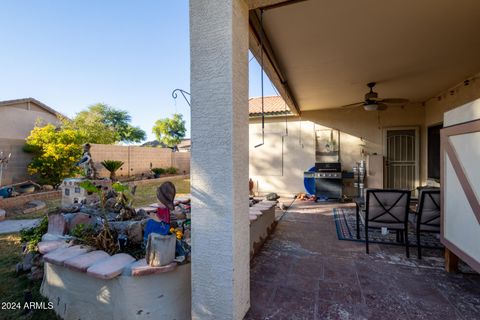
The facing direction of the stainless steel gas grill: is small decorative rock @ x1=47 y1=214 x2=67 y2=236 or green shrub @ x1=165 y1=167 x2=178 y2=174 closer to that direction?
the small decorative rock

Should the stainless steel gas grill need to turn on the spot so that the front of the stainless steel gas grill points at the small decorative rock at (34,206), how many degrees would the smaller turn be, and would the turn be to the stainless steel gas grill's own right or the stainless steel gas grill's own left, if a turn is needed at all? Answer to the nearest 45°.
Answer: approximately 45° to the stainless steel gas grill's own right

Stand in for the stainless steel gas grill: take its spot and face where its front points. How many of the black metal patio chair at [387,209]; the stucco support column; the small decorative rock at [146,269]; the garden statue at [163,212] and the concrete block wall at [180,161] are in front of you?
4

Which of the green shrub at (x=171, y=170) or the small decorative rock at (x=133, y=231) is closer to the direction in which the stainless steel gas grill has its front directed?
the small decorative rock

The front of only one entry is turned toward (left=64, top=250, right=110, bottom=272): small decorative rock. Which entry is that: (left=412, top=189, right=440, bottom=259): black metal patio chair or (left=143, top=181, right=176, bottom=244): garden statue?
the garden statue

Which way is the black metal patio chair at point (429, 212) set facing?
away from the camera

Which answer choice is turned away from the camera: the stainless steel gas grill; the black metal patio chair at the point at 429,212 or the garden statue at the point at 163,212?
the black metal patio chair

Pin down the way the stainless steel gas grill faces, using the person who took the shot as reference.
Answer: facing the viewer

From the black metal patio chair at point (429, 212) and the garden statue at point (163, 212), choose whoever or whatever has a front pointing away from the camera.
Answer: the black metal patio chair

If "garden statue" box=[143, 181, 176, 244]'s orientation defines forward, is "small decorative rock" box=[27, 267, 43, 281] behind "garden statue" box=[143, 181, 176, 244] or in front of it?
in front

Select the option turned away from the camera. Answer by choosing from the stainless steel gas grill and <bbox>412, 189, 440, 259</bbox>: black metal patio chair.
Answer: the black metal patio chair

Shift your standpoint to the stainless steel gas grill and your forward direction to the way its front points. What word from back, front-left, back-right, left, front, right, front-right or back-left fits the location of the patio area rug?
front

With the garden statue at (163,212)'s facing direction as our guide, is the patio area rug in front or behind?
behind
